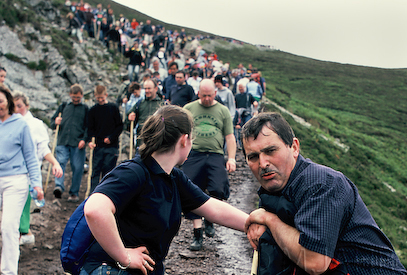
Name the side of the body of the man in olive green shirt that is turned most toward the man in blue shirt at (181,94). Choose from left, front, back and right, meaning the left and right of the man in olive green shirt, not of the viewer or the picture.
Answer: back

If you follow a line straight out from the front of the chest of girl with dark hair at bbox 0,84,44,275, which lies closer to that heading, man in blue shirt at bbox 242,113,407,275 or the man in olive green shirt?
the man in blue shirt

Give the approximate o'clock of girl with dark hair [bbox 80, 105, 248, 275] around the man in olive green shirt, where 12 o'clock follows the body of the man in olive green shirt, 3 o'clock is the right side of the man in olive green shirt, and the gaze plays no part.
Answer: The girl with dark hair is roughly at 12 o'clock from the man in olive green shirt.

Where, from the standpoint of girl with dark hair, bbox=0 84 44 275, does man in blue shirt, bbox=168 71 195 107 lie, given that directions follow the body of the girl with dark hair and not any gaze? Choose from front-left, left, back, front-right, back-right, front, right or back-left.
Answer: back-left

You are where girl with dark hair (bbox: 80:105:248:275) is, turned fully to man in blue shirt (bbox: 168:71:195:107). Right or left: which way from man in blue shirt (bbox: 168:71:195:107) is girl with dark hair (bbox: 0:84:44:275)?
left

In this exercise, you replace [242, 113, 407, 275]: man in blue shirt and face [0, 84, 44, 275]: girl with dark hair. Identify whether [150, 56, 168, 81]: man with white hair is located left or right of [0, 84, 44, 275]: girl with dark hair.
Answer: right

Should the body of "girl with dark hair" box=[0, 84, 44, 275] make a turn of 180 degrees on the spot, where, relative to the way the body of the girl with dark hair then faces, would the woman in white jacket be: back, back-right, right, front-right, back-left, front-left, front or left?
front

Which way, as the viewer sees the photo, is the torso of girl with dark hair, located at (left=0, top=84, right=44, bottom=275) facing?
toward the camera

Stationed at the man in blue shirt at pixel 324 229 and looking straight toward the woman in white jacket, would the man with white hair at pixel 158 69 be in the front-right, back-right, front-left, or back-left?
front-right

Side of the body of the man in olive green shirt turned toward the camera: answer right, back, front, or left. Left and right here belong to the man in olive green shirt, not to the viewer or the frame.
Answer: front

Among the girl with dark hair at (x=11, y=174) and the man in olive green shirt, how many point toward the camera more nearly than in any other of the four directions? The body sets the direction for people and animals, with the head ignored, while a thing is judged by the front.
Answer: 2

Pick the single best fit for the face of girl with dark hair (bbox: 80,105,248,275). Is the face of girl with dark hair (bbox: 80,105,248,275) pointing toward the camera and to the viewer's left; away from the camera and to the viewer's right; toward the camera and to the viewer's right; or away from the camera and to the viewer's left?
away from the camera and to the viewer's right

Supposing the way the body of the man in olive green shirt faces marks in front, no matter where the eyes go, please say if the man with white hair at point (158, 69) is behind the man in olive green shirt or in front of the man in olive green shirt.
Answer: behind

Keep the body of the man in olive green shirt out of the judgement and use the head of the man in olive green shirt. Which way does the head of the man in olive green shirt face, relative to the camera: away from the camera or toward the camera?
toward the camera

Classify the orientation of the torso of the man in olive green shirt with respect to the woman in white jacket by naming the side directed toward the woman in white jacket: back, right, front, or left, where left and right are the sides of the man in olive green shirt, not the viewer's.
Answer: right
